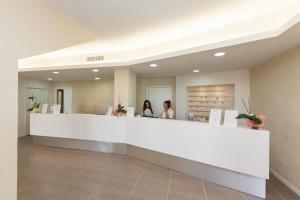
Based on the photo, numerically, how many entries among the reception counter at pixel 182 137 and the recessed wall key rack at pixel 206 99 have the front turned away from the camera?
0

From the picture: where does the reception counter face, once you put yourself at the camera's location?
facing the viewer and to the left of the viewer

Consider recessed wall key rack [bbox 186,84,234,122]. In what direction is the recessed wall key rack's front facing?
toward the camera

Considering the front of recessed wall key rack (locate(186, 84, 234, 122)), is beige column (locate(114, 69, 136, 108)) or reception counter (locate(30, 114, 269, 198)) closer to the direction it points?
the reception counter

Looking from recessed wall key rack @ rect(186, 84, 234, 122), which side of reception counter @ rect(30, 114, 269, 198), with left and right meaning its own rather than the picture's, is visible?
back

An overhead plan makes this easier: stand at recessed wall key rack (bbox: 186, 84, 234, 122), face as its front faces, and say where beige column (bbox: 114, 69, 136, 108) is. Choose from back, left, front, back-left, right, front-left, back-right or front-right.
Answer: front-right

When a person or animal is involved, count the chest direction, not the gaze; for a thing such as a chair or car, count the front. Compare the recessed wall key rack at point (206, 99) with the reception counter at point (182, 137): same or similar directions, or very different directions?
same or similar directions

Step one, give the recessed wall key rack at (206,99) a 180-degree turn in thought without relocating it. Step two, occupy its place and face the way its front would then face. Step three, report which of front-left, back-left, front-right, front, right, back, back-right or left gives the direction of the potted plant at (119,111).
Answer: back-left
